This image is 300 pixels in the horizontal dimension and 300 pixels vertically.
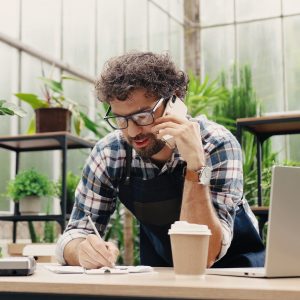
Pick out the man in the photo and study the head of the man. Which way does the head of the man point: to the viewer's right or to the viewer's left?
to the viewer's left

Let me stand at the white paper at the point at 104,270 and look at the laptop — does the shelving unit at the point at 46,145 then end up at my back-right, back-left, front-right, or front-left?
back-left

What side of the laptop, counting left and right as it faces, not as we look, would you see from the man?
front

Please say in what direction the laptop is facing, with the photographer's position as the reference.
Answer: facing away from the viewer and to the left of the viewer

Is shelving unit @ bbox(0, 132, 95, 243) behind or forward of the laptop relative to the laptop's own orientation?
forward

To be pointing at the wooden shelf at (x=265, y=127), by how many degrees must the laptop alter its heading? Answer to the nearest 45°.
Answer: approximately 45° to its right
